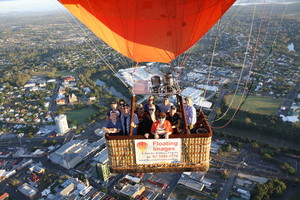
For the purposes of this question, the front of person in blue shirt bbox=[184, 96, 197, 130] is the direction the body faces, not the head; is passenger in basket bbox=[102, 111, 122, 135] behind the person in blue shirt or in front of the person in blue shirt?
in front

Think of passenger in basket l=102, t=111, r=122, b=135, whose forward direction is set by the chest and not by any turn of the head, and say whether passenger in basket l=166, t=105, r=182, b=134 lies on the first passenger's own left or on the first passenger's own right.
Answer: on the first passenger's own left

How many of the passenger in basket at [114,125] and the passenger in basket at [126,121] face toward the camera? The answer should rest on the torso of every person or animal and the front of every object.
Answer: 2

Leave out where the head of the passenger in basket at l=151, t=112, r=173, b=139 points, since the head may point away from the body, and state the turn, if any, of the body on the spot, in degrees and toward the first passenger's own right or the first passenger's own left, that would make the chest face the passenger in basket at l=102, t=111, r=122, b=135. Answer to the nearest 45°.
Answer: approximately 90° to the first passenger's own right

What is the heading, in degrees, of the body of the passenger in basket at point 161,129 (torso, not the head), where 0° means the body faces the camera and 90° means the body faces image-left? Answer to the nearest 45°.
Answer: approximately 0°

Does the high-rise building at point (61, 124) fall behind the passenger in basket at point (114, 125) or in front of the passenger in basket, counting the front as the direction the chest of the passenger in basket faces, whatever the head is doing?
behind

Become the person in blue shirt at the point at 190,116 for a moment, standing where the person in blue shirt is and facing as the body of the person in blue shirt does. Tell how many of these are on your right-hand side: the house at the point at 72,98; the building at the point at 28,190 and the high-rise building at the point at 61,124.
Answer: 3
